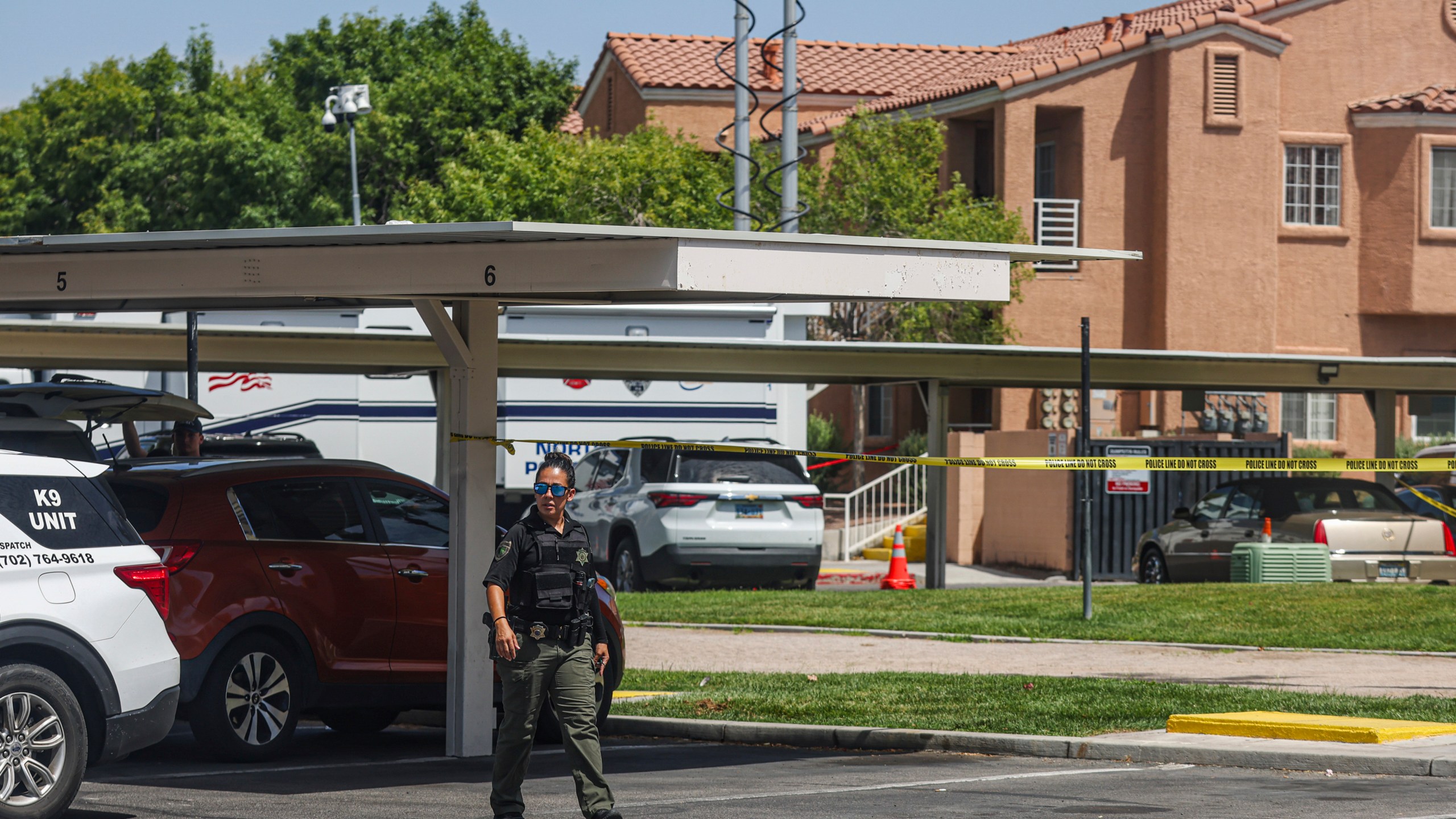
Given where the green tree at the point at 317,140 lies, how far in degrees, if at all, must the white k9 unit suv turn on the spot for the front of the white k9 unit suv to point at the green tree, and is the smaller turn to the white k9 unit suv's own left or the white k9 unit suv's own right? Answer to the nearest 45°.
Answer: approximately 90° to the white k9 unit suv's own right

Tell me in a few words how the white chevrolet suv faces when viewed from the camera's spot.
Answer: facing away from the viewer and to the left of the viewer

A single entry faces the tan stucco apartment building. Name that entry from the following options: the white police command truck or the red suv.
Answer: the red suv

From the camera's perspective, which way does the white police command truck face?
to the viewer's left

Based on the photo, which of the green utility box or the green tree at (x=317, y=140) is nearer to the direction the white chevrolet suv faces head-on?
the green tree

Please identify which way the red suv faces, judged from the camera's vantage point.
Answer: facing away from the viewer and to the right of the viewer

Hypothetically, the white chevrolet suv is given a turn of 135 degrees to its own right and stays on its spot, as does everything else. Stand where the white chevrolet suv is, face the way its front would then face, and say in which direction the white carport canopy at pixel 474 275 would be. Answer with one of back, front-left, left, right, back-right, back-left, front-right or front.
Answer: right

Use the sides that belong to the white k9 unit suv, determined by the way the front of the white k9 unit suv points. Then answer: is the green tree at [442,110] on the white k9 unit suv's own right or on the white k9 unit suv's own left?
on the white k9 unit suv's own right

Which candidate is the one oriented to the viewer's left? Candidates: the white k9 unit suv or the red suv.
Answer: the white k9 unit suv

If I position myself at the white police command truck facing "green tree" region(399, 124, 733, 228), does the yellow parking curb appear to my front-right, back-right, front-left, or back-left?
back-right

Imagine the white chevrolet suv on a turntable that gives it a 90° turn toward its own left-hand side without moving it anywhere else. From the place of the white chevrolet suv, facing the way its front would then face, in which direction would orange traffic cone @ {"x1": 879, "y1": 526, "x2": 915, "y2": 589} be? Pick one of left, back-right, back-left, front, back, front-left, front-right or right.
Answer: back
